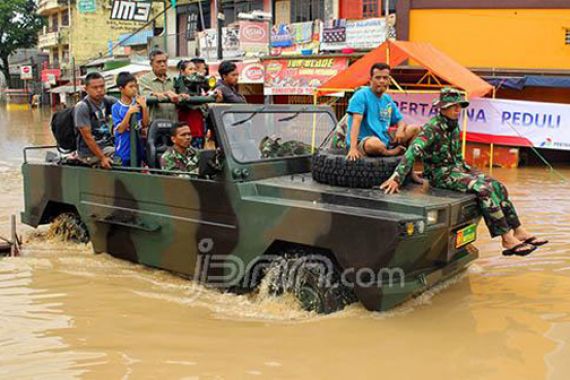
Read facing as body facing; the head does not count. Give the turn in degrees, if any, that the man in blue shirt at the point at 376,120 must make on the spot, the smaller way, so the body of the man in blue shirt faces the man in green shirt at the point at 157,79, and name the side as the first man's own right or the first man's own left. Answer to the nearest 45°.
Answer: approximately 180°

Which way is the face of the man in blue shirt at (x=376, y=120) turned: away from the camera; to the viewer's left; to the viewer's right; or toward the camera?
toward the camera

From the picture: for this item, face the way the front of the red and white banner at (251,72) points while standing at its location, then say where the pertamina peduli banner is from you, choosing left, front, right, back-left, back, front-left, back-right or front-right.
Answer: front-left

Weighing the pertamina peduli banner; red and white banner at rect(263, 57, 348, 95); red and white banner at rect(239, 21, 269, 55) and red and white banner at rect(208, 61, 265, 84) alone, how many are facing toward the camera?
4

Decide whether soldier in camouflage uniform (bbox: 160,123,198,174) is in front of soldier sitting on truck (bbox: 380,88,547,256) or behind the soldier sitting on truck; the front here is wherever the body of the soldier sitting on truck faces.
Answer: behind

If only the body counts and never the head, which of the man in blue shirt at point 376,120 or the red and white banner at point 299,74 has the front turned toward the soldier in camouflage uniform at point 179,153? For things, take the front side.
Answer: the red and white banner

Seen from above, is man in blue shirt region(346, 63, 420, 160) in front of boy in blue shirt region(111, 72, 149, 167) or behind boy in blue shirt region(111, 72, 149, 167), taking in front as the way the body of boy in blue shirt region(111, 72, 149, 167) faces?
in front

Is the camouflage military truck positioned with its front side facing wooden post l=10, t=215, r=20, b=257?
no

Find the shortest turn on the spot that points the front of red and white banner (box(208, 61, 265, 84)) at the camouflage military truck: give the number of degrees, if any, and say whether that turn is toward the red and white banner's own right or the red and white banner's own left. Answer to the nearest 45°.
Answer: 0° — it already faces it

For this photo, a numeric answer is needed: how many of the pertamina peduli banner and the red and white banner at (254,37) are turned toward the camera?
2

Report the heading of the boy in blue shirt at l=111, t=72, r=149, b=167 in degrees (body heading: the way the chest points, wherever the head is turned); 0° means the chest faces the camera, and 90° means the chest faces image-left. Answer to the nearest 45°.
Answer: approximately 315°

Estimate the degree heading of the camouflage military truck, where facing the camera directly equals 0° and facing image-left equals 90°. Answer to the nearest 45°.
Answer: approximately 315°

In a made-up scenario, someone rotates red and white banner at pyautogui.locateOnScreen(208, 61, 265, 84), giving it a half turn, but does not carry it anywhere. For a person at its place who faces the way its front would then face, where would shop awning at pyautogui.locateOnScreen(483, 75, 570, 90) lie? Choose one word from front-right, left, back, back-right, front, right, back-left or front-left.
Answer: back-right

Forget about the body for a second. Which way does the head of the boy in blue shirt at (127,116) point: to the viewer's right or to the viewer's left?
to the viewer's right

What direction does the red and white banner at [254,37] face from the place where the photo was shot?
facing the viewer

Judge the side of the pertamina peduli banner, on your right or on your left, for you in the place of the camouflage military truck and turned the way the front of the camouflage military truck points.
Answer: on your left

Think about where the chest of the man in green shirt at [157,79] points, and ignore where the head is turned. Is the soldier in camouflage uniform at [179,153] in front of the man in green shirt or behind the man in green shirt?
in front
